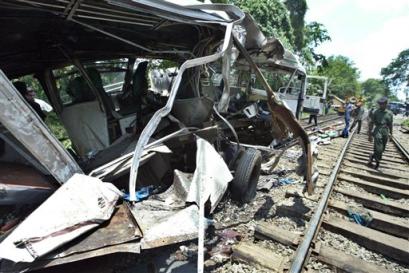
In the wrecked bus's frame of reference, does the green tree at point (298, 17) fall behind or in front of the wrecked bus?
in front

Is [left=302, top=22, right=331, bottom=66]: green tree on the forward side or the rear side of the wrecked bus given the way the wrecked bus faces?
on the forward side

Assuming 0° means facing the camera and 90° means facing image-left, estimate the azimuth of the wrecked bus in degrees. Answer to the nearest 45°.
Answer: approximately 225°

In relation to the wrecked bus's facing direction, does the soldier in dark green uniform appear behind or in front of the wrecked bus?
in front
